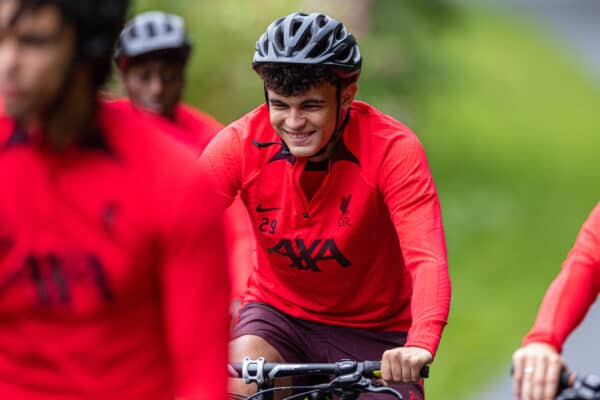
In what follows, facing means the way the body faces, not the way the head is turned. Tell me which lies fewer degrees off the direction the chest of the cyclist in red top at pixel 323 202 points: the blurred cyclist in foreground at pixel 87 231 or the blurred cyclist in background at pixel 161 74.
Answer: the blurred cyclist in foreground

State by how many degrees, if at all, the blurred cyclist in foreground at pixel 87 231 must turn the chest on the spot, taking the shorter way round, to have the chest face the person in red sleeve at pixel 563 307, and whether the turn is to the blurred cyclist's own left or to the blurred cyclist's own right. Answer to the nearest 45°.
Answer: approximately 135° to the blurred cyclist's own left

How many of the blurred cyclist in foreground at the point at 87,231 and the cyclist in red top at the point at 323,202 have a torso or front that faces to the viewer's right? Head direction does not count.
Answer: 0

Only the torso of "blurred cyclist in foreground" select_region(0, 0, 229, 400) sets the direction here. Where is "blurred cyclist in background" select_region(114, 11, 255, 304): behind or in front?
behind

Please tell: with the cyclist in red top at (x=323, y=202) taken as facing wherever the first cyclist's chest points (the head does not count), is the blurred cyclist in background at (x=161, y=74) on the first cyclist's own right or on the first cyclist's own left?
on the first cyclist's own right

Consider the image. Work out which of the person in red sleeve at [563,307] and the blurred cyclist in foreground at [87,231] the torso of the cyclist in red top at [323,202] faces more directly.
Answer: the blurred cyclist in foreground

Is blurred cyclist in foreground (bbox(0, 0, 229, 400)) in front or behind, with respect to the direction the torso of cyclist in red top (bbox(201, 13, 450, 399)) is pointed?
in front

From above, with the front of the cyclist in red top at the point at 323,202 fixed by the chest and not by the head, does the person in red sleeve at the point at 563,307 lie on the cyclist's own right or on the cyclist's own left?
on the cyclist's own left
